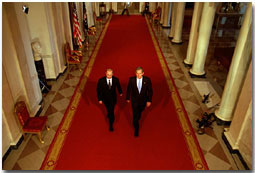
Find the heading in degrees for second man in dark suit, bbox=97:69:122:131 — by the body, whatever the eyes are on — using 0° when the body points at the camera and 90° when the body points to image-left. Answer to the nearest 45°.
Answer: approximately 0°

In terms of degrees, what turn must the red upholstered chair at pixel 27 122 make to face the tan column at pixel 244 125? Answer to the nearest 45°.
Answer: approximately 45° to its right

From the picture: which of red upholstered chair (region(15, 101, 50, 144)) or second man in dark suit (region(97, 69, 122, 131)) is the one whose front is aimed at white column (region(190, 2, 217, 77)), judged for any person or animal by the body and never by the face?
the red upholstered chair

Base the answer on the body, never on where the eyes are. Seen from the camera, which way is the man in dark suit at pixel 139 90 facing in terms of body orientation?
toward the camera

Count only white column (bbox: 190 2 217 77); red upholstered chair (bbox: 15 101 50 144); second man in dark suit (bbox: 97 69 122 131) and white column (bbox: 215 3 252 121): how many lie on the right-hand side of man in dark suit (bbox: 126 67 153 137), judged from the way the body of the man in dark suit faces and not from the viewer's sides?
2

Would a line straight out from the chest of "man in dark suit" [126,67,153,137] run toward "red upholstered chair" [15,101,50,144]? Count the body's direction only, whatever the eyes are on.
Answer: no

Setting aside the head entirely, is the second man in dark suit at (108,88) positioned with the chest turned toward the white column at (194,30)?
no

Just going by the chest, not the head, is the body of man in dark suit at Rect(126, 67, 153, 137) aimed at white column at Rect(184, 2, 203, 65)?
no

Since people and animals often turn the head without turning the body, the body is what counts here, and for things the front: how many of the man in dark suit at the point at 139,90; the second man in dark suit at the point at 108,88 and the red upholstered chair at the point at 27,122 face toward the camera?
2

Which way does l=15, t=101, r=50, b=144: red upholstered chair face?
to the viewer's right

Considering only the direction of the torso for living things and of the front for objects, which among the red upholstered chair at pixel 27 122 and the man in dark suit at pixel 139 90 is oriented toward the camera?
the man in dark suit

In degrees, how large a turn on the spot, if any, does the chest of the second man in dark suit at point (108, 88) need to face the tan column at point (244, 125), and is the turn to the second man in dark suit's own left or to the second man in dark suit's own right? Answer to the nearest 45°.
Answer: approximately 90° to the second man in dark suit's own left

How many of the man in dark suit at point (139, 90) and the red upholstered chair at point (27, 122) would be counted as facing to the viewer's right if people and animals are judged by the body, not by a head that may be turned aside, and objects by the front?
1

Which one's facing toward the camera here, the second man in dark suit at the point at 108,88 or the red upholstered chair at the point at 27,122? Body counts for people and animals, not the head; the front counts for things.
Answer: the second man in dark suit

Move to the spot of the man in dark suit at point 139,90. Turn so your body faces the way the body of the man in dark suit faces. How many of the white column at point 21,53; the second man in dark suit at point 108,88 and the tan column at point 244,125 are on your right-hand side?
2

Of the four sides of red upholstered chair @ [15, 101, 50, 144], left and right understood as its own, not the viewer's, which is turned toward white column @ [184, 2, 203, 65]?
front

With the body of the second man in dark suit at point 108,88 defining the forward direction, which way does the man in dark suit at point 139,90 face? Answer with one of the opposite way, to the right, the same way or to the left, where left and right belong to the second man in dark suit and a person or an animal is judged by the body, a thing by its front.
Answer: the same way
